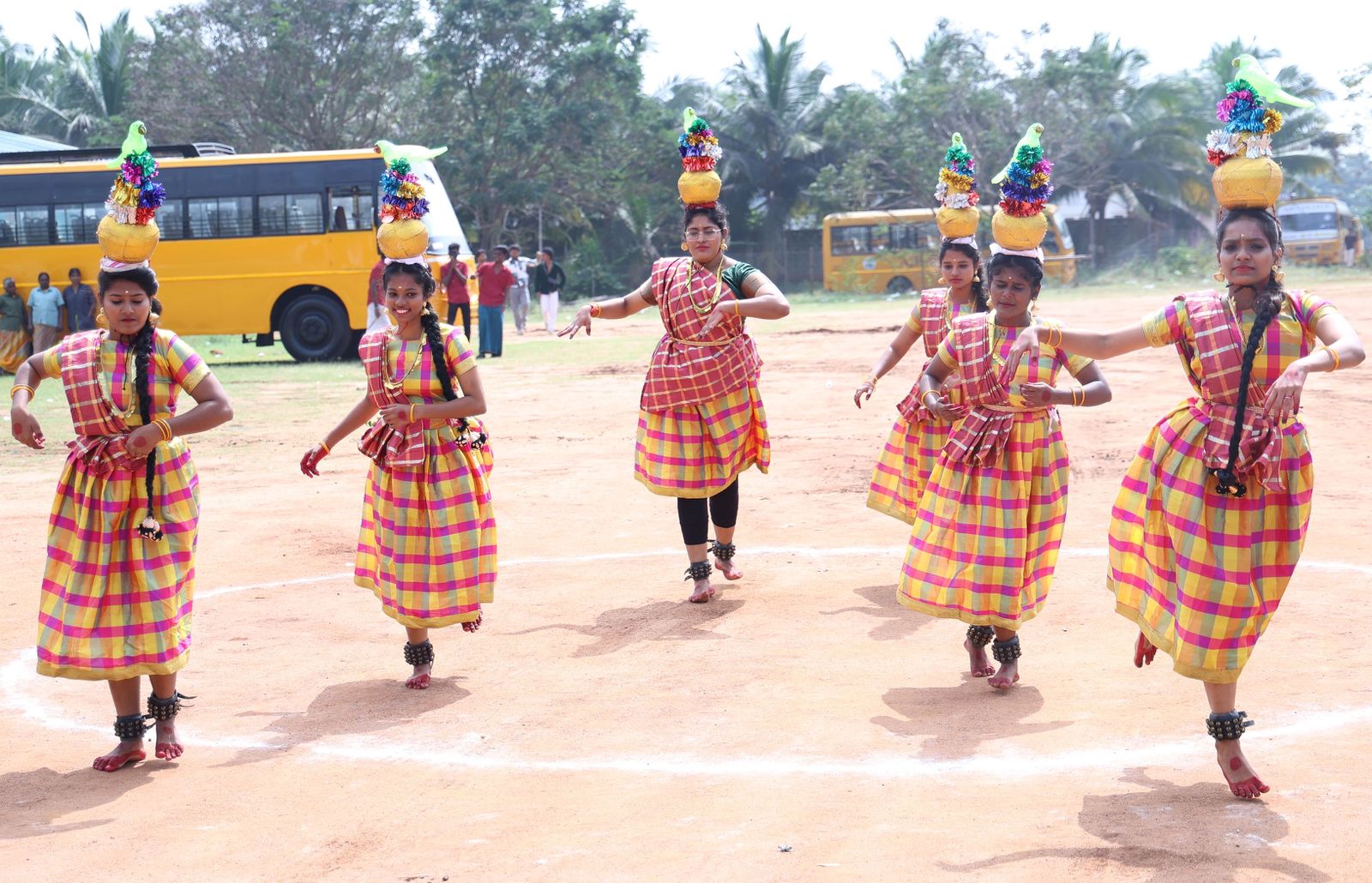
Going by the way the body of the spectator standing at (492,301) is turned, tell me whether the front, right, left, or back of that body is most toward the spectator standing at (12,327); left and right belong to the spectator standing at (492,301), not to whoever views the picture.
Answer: right

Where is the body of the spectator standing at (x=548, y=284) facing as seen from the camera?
toward the camera

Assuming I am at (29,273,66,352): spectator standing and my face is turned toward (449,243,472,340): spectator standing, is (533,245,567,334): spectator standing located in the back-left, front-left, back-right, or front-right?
front-left

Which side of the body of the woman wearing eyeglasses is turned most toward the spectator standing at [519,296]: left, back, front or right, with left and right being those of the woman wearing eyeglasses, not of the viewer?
back

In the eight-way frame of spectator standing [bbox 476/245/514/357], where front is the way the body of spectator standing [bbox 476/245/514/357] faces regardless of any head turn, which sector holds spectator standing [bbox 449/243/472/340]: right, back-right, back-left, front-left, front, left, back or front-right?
front-right

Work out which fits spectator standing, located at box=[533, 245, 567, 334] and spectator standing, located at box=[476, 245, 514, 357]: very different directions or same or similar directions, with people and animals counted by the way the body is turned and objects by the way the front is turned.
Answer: same or similar directions

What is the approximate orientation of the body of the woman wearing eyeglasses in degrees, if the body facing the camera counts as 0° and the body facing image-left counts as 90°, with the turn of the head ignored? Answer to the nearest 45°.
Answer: approximately 0°

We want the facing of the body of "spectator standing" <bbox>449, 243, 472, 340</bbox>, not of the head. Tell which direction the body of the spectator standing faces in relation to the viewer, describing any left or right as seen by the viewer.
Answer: facing the viewer

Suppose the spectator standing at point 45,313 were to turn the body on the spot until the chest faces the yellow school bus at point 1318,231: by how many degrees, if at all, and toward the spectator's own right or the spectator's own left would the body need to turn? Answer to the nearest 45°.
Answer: approximately 90° to the spectator's own left

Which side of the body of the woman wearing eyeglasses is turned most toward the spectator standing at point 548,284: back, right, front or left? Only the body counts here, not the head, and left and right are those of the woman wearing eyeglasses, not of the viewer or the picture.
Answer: back

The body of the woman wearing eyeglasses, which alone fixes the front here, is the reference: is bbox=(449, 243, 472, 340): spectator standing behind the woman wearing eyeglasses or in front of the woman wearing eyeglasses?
behind

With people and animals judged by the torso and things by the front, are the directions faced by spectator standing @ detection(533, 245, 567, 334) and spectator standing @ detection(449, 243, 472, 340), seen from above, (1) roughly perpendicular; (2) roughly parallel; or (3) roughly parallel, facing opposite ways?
roughly parallel

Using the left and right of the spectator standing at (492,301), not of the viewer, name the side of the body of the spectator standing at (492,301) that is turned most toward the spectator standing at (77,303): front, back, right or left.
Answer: right

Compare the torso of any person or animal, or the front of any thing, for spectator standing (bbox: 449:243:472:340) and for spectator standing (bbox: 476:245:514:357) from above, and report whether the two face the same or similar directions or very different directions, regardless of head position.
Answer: same or similar directions

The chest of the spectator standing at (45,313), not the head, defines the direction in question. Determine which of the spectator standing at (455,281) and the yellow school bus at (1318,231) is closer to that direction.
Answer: the spectator standing

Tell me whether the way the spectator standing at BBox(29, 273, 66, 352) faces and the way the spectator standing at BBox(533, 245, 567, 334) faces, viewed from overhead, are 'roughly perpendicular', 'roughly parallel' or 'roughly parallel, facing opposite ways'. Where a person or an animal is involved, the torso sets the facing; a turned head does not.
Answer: roughly parallel
